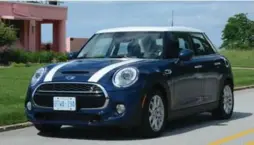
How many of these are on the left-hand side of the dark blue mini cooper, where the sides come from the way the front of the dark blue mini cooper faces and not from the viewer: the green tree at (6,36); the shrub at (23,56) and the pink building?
0

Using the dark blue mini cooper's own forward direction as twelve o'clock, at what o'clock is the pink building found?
The pink building is roughly at 4 o'clock from the dark blue mini cooper.

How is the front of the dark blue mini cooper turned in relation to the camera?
facing the viewer and to the left of the viewer

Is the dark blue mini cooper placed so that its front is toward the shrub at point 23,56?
no

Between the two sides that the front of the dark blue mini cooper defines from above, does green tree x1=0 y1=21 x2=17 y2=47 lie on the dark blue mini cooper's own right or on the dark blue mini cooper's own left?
on the dark blue mini cooper's own right
